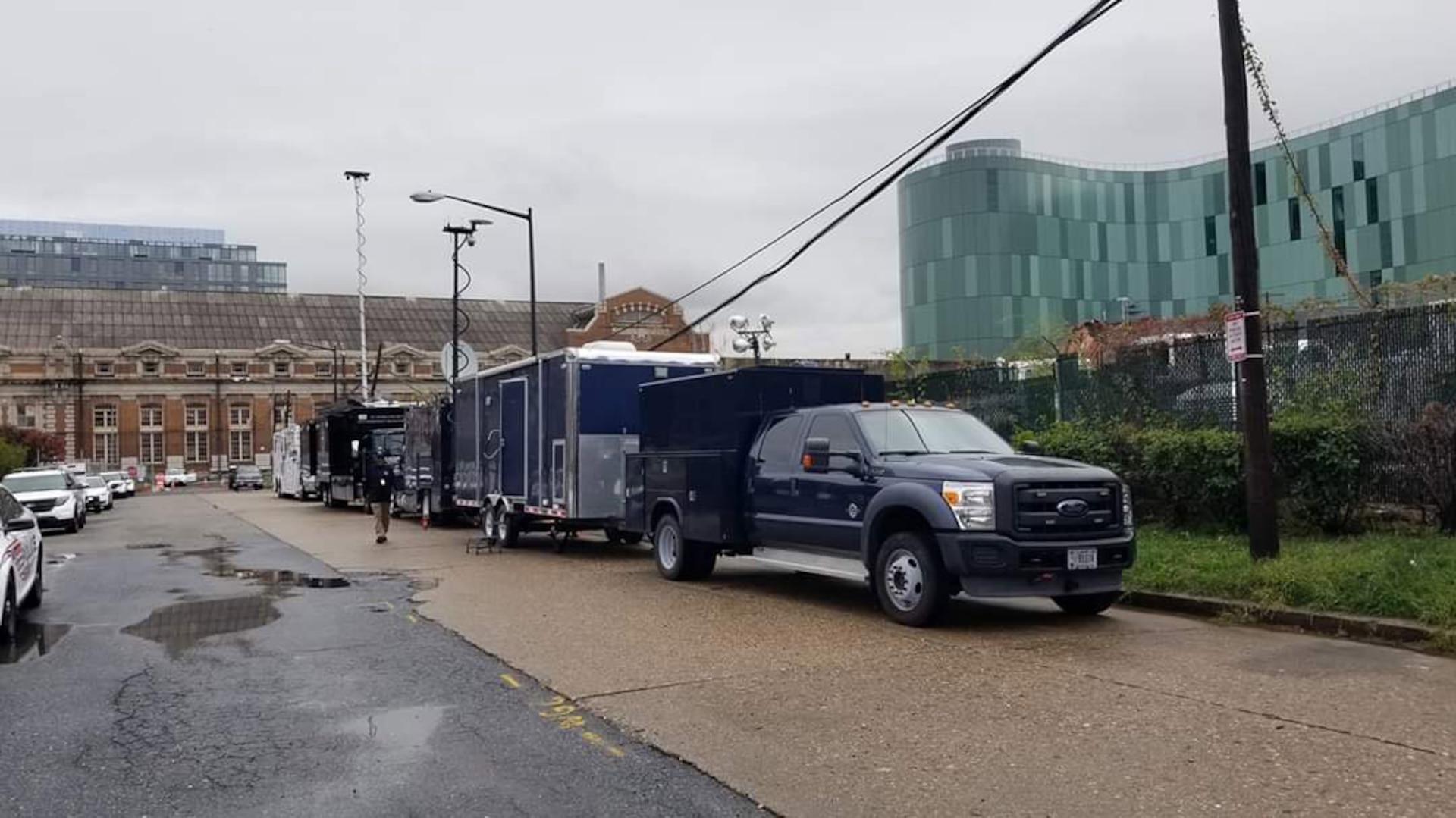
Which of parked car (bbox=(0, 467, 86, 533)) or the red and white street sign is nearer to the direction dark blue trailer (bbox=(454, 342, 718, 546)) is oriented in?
the red and white street sign

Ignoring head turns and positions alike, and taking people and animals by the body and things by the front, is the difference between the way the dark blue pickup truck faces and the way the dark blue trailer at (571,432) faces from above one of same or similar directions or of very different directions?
same or similar directions

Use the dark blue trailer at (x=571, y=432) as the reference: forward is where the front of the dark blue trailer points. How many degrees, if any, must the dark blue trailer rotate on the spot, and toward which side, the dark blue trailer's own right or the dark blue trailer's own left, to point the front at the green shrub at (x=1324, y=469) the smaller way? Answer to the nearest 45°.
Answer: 0° — it already faces it

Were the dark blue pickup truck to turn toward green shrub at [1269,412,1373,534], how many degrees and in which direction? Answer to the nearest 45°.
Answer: approximately 90° to its left

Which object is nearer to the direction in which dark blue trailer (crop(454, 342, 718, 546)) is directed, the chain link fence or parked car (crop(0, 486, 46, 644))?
the chain link fence

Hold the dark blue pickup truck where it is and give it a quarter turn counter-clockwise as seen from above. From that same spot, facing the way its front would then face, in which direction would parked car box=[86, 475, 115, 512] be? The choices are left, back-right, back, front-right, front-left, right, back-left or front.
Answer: left

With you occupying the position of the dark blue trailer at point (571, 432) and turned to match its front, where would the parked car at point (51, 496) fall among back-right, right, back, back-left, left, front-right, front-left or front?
back

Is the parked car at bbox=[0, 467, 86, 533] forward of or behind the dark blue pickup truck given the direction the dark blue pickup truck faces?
behind

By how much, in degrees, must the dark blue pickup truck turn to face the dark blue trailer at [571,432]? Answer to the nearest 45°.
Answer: approximately 180°

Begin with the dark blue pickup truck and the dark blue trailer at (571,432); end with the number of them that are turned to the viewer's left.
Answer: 0

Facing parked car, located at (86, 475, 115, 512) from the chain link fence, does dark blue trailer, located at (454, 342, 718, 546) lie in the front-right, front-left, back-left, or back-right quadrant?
front-left

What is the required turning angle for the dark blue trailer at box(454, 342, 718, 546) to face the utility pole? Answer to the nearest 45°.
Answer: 0° — it already faces it

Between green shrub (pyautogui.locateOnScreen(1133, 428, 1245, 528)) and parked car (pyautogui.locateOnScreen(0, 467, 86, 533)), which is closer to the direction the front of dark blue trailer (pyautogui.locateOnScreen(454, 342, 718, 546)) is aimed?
the green shrub

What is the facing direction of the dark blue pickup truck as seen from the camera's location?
facing the viewer and to the right of the viewer
